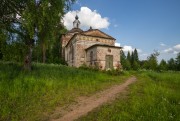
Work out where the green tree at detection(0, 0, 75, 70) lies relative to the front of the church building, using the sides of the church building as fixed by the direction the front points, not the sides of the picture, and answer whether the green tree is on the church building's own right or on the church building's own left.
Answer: on the church building's own right

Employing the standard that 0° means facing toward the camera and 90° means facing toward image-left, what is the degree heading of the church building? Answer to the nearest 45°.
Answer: approximately 315°
